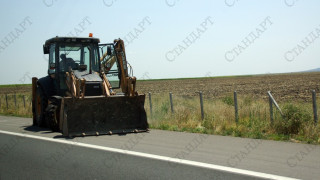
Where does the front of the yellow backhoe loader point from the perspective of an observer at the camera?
facing the viewer and to the right of the viewer
